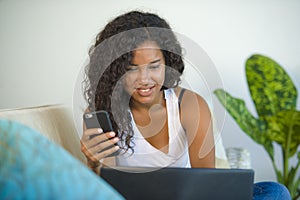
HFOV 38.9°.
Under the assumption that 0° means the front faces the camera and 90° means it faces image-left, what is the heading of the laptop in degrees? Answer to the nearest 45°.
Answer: approximately 180°

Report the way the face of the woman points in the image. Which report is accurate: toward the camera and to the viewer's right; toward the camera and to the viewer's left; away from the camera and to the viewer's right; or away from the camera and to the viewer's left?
toward the camera and to the viewer's left

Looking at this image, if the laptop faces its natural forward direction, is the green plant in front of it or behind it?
in front
